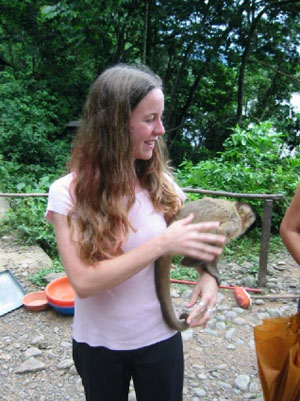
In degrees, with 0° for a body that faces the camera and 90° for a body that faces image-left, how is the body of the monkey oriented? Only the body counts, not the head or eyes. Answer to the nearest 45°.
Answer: approximately 270°

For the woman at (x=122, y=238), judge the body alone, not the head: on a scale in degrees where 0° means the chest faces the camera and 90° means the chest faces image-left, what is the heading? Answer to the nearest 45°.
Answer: approximately 315°

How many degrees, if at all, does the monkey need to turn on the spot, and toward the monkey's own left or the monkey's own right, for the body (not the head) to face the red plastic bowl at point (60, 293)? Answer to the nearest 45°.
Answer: approximately 135° to the monkey's own left

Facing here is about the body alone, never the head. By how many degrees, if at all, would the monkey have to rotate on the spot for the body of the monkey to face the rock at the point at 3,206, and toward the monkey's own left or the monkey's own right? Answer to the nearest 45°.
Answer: approximately 135° to the monkey's own left

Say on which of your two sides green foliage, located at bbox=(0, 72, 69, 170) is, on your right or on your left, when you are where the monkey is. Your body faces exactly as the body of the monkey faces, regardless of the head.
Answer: on your left
